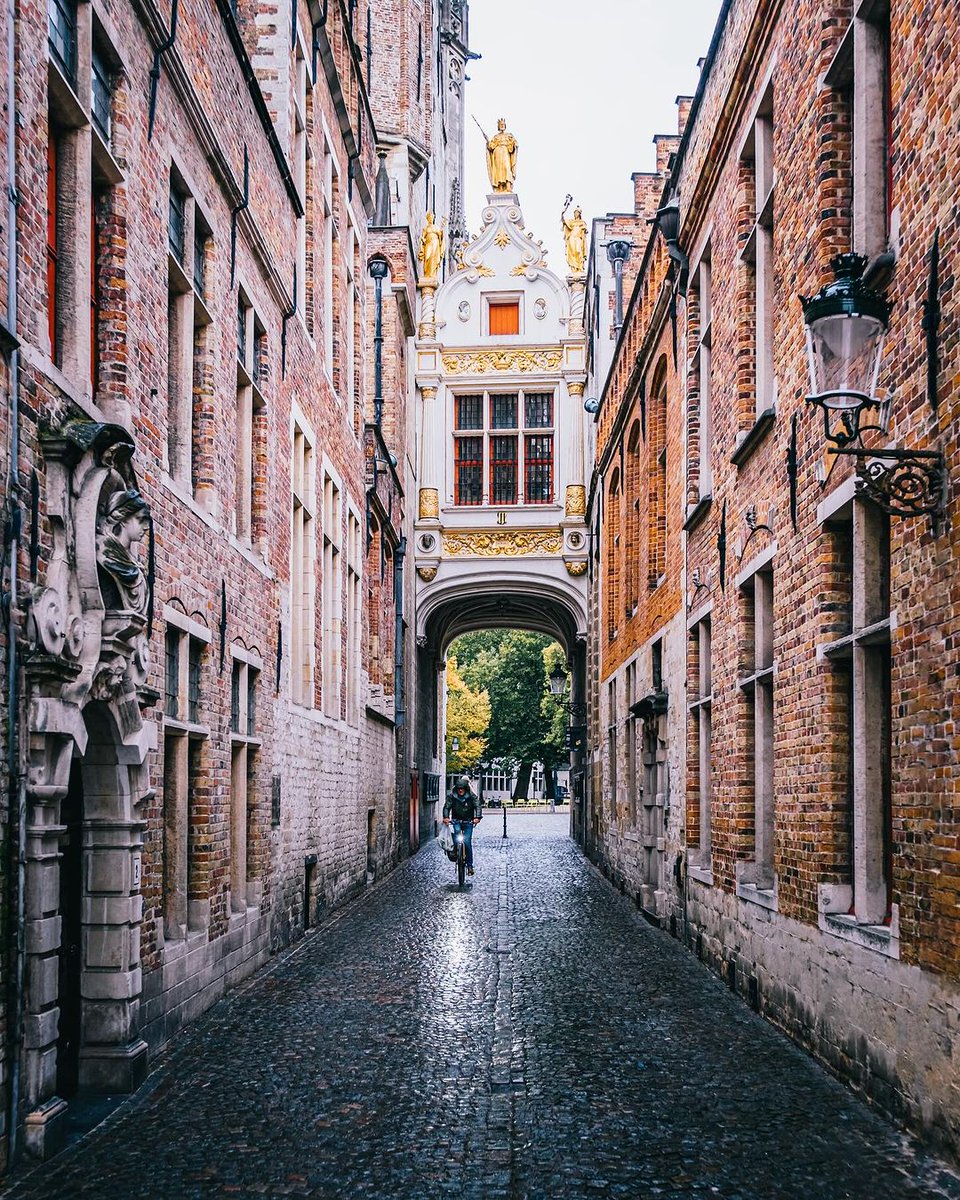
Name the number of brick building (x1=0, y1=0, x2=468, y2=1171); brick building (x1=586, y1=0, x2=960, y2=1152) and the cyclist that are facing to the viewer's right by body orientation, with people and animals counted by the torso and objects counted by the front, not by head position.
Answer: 1

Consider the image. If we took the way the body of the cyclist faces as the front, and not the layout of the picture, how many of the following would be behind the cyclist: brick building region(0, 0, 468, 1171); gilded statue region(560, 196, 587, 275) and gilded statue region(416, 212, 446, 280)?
2

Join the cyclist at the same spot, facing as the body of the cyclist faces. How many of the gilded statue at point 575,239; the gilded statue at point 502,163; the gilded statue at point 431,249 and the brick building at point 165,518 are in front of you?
1

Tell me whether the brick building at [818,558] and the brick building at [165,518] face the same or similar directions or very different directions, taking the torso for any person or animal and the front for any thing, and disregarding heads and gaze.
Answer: very different directions

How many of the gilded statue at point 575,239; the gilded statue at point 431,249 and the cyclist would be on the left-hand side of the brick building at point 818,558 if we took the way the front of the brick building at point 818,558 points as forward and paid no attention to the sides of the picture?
0

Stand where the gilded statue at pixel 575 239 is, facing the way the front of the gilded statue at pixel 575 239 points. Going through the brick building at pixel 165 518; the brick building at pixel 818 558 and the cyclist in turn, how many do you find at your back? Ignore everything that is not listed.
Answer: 0

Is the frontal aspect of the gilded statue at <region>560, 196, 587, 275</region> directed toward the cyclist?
yes

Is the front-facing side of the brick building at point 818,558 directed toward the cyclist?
no

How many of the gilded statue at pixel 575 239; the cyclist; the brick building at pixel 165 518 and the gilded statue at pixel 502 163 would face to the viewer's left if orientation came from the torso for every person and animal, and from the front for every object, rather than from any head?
0

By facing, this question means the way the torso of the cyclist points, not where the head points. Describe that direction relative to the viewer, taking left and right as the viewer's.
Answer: facing the viewer

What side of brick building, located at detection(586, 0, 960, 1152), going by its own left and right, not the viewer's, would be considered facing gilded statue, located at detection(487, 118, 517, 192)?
right

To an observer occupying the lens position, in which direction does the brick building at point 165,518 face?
facing to the right of the viewer

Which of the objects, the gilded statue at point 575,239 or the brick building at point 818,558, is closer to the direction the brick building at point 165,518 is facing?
the brick building

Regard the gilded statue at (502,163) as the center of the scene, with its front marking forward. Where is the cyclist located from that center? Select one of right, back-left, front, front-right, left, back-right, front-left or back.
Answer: front

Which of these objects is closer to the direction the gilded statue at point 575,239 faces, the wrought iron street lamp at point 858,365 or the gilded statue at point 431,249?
the wrought iron street lamp

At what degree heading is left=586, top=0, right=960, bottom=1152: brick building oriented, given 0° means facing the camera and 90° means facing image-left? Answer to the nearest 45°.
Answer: approximately 90°

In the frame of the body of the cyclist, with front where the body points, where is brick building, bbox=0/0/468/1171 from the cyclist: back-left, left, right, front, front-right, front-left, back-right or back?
front
